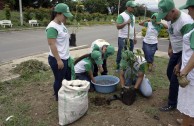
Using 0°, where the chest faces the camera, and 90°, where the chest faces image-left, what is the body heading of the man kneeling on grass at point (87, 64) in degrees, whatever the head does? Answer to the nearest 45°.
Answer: approximately 270°

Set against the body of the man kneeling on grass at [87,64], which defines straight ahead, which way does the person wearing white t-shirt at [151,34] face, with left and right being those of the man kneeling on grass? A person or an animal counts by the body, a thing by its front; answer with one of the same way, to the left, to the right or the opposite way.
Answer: to the right

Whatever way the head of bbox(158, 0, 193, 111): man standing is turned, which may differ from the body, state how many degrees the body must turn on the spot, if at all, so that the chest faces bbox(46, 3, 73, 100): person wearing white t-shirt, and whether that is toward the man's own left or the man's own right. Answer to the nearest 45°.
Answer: approximately 45° to the man's own right

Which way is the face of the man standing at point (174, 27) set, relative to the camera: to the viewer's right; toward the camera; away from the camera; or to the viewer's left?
to the viewer's left

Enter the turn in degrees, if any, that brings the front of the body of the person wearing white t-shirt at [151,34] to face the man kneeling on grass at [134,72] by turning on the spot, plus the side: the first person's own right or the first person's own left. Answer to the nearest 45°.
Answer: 0° — they already face them

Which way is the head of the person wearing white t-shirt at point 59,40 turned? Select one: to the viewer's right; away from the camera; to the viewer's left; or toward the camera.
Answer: to the viewer's right

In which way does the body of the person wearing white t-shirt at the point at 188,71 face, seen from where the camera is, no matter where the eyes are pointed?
to the viewer's left

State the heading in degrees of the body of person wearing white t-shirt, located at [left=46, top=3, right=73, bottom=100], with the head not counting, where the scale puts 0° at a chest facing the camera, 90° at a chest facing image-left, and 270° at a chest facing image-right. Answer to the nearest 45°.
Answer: approximately 270°
